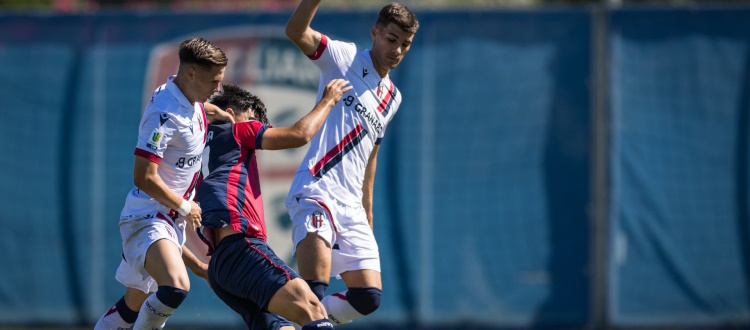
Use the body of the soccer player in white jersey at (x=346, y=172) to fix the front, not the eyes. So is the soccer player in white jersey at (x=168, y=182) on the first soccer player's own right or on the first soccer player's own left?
on the first soccer player's own right

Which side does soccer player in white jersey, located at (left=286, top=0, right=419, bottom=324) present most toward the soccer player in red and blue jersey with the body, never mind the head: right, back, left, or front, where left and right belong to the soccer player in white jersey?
right

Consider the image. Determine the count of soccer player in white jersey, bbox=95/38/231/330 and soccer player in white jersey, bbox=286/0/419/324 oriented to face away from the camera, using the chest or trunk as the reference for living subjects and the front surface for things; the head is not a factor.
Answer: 0

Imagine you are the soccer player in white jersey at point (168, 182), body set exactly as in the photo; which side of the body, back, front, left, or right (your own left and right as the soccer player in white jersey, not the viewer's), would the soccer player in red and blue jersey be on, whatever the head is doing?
front

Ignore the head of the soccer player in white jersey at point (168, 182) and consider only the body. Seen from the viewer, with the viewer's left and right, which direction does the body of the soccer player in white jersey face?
facing the viewer and to the right of the viewer

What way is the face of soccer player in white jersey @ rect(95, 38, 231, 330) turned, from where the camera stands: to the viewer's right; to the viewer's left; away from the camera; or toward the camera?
to the viewer's right

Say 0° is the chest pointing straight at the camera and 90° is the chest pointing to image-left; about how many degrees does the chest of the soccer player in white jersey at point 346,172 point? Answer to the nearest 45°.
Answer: approximately 315°
